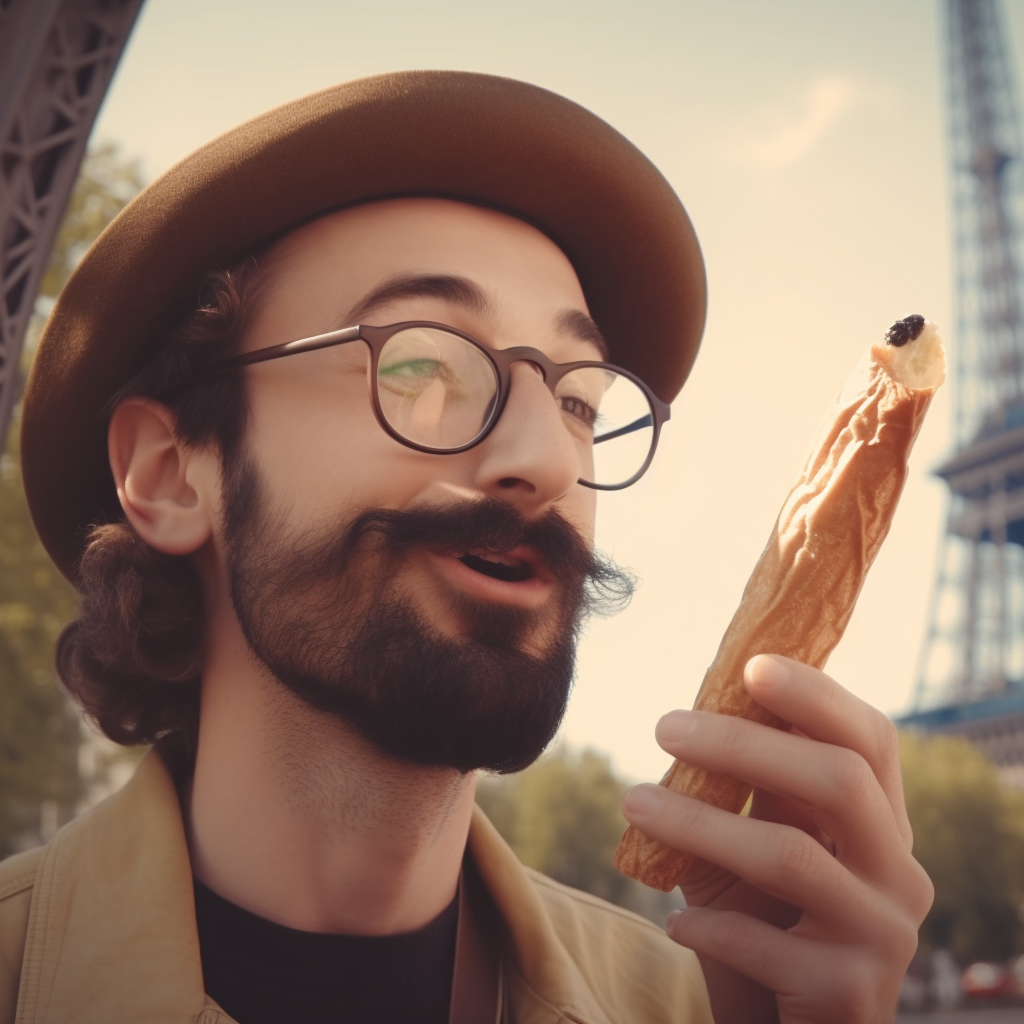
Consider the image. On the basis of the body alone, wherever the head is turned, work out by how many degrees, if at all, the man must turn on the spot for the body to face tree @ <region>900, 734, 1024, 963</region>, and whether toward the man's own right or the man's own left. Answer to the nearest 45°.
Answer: approximately 90° to the man's own left

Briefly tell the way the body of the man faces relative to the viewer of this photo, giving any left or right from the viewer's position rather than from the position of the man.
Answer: facing the viewer and to the right of the viewer

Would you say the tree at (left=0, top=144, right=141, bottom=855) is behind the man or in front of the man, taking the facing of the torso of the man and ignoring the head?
behind
